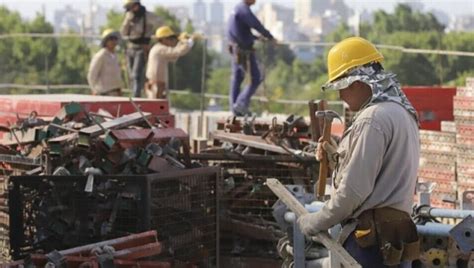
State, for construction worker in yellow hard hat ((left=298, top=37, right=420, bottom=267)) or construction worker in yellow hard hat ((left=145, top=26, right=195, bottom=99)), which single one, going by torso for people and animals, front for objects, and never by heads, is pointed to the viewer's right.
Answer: construction worker in yellow hard hat ((left=145, top=26, right=195, bottom=99))

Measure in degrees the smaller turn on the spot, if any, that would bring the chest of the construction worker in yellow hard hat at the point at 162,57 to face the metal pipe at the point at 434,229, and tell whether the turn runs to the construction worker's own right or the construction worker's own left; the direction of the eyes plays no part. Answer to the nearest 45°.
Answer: approximately 90° to the construction worker's own right

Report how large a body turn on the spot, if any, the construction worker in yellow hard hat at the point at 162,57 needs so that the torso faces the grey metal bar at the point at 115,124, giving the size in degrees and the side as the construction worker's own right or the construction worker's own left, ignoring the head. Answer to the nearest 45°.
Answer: approximately 90° to the construction worker's own right

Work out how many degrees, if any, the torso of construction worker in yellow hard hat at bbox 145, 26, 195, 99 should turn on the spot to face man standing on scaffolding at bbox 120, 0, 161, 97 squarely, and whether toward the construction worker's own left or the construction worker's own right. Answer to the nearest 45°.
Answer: approximately 135° to the construction worker's own left

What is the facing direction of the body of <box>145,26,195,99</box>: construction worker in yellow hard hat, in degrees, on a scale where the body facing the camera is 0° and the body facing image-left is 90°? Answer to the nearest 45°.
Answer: approximately 270°

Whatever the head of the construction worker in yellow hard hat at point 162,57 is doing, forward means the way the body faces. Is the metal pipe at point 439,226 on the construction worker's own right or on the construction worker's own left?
on the construction worker's own right

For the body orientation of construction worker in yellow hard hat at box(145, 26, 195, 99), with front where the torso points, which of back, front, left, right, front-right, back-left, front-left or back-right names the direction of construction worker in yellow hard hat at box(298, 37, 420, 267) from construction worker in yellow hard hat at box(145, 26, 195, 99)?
right

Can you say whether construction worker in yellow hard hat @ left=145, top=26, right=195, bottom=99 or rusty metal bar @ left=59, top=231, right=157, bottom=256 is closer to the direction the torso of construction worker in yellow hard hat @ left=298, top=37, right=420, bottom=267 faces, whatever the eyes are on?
the rusty metal bar

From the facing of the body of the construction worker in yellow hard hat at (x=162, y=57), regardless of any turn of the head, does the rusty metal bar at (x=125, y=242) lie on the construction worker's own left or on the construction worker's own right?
on the construction worker's own right

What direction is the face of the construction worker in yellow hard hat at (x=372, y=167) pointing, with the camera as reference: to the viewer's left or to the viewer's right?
to the viewer's left

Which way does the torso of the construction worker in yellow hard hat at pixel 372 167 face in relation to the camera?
to the viewer's left

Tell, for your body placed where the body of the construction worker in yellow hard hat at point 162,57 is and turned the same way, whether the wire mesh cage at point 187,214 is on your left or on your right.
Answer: on your right

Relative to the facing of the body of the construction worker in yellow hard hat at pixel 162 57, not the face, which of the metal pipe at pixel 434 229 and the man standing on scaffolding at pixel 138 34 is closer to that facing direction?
the metal pipe
